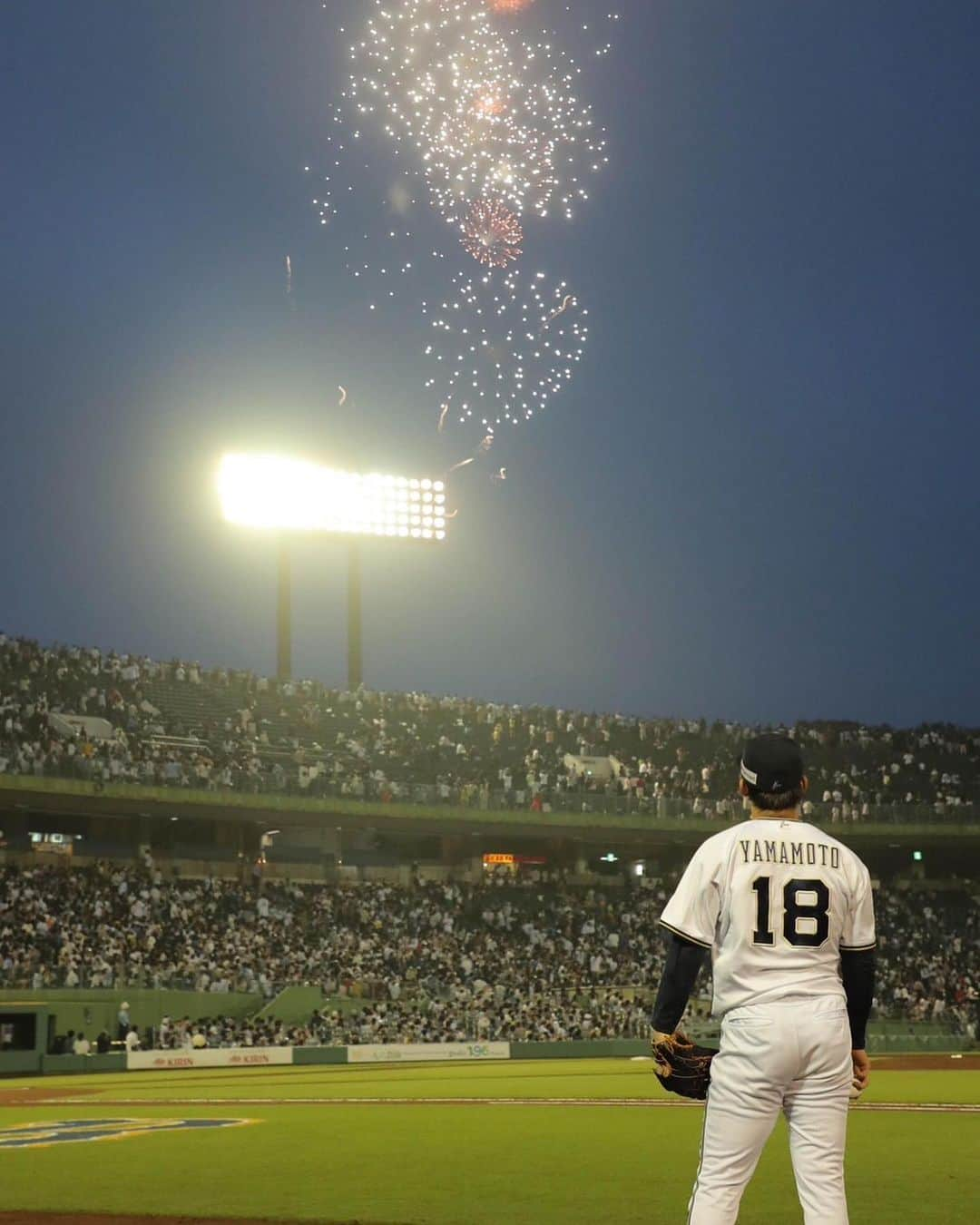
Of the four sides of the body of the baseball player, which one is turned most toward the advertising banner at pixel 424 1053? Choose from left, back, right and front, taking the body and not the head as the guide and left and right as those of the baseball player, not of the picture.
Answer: front

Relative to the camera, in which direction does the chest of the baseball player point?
away from the camera

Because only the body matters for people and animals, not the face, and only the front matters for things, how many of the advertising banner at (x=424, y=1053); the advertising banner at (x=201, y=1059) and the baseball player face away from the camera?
1

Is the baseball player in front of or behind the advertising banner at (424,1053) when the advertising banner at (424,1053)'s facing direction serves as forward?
in front

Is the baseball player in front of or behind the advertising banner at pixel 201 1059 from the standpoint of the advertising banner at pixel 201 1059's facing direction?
in front

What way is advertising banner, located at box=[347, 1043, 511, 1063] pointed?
toward the camera

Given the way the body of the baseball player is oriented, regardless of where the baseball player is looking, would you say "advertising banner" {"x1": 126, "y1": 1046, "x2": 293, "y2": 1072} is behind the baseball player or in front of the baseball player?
in front

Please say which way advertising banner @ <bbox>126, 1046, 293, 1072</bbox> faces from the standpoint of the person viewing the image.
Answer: facing the viewer

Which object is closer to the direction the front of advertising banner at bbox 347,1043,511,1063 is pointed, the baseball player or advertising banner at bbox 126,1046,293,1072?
the baseball player

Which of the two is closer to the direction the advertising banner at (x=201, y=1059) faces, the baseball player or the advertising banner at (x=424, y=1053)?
the baseball player

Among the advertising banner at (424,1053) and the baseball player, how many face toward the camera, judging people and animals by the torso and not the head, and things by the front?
1
